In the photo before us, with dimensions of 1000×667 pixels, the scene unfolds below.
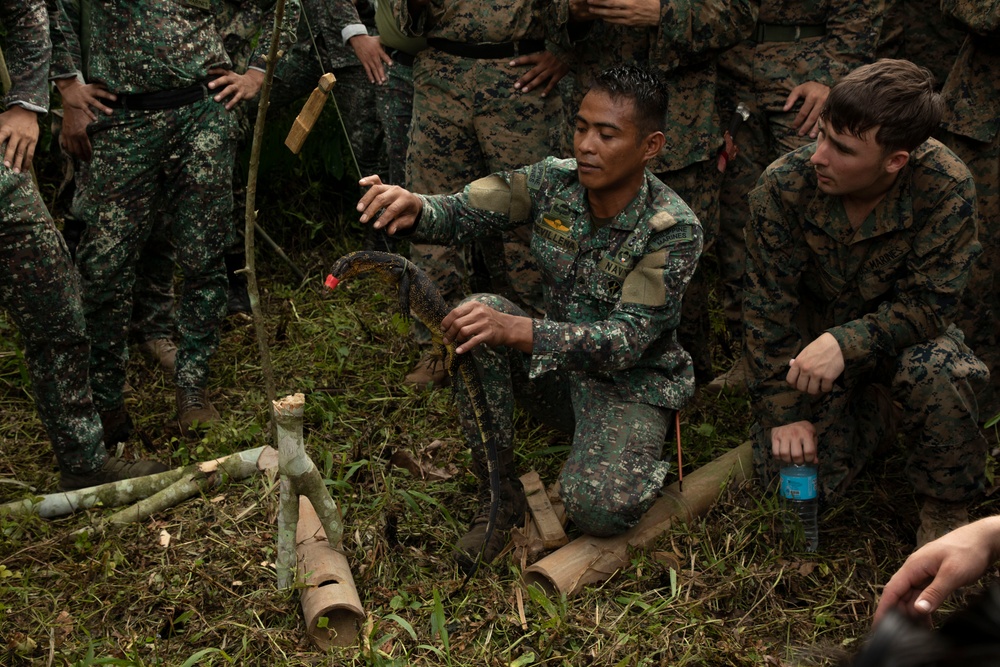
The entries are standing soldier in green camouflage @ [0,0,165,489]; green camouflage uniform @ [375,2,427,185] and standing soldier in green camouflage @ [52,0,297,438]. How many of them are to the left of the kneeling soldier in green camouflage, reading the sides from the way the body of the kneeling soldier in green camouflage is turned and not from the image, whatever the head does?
0

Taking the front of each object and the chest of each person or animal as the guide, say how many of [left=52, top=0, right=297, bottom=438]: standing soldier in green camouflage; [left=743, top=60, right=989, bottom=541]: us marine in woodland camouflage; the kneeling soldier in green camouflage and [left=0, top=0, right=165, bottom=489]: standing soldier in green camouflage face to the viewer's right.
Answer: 1

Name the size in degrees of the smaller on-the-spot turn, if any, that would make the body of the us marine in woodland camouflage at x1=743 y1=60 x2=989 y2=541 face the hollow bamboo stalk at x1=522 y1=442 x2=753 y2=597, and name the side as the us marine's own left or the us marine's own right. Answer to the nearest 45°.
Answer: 0° — they already face it

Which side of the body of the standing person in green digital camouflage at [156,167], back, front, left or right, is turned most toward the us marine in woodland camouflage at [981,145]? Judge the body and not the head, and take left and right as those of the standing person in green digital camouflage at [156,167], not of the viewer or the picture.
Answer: left

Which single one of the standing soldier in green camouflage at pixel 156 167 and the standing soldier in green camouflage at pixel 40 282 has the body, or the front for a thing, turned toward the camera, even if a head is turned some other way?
the standing soldier in green camouflage at pixel 156 167

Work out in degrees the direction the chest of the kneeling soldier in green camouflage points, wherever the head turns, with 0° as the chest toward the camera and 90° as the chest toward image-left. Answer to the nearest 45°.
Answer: approximately 45°

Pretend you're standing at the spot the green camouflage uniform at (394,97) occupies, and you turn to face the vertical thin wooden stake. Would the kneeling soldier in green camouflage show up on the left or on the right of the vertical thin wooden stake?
left

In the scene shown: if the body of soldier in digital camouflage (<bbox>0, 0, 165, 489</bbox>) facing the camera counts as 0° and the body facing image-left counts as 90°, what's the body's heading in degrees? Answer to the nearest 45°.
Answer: approximately 270°

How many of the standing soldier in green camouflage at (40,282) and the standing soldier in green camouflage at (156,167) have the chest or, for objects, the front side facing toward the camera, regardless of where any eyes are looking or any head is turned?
1

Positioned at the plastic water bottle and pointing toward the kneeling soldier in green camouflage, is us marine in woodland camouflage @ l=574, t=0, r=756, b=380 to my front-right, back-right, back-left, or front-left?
front-right

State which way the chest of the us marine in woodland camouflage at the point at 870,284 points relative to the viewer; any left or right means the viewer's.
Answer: facing the viewer and to the left of the viewer

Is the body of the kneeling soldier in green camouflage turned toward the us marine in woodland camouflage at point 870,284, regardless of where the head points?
no

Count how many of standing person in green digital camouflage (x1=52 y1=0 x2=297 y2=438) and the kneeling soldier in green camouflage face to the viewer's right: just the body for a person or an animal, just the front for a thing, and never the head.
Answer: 0
